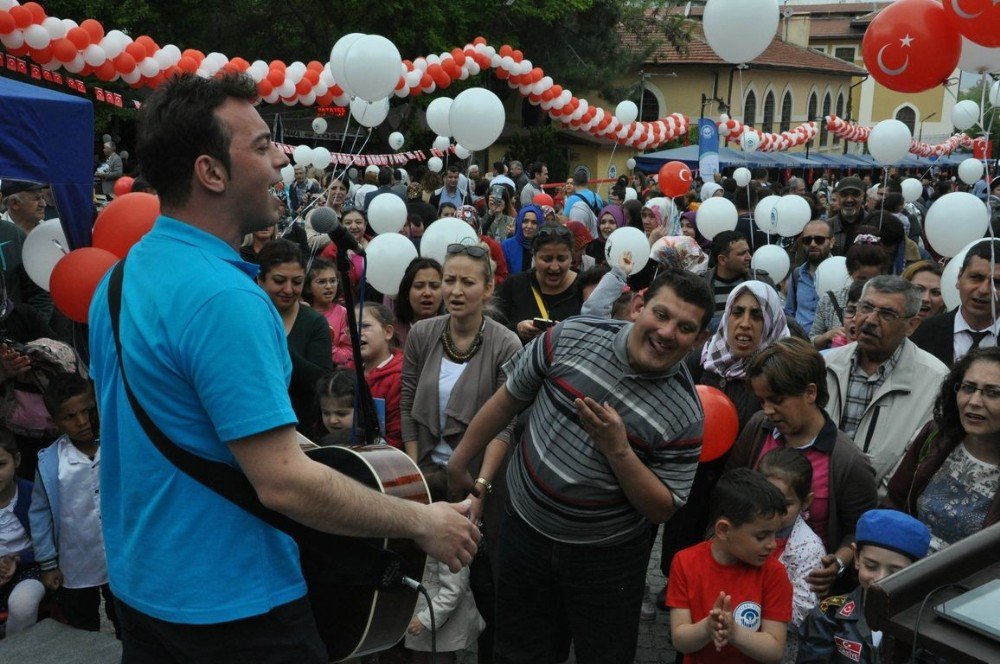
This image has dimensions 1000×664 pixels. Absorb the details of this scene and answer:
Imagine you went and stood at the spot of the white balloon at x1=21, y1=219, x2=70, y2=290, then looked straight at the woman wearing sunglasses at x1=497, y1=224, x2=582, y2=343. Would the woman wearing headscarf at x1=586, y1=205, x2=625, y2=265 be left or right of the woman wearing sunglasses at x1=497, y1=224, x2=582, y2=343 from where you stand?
left

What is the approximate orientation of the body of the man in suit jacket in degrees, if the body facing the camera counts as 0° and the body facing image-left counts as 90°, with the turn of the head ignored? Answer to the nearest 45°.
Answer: approximately 0°

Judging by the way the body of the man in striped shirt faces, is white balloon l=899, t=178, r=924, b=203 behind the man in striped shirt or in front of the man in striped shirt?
behind

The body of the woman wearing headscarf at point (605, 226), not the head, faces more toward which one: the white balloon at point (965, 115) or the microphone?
the microphone

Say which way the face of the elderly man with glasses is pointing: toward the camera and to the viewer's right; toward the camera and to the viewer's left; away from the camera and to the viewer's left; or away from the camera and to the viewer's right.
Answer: toward the camera and to the viewer's left

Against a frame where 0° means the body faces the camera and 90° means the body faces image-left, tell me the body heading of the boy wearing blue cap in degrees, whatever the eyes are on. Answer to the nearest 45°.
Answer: approximately 0°

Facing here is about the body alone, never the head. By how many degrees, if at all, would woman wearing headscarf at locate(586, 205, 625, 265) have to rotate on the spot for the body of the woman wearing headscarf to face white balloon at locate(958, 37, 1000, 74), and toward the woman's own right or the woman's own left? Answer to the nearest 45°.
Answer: approximately 90° to the woman's own left

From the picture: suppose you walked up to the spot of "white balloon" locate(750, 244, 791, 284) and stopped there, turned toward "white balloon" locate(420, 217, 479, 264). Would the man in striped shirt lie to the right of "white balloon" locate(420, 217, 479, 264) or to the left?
left

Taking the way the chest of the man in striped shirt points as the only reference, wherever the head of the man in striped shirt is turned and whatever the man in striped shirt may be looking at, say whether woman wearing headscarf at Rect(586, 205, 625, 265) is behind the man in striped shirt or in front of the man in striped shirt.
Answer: behind
